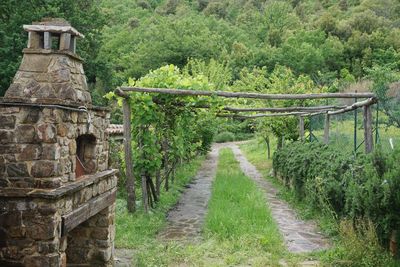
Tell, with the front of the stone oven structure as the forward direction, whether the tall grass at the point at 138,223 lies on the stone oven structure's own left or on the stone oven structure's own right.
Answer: on the stone oven structure's own left

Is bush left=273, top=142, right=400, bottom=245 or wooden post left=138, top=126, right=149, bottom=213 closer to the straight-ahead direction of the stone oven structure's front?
the bush

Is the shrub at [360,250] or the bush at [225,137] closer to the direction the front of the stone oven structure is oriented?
the shrub

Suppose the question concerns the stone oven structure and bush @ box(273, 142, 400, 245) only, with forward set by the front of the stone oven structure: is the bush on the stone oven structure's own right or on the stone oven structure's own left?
on the stone oven structure's own left

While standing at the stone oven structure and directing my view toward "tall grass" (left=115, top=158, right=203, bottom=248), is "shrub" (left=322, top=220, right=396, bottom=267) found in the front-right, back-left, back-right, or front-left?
front-right

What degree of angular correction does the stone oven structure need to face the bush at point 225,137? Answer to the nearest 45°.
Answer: approximately 90° to its left

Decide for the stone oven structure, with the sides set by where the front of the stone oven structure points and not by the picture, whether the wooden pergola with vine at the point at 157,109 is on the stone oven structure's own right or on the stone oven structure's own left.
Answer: on the stone oven structure's own left

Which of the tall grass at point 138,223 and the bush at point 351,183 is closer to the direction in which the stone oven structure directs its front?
the bush

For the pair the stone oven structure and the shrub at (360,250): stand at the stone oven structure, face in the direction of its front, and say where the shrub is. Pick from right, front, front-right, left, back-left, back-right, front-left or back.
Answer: front-left

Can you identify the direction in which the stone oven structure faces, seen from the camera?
facing the viewer and to the right of the viewer
